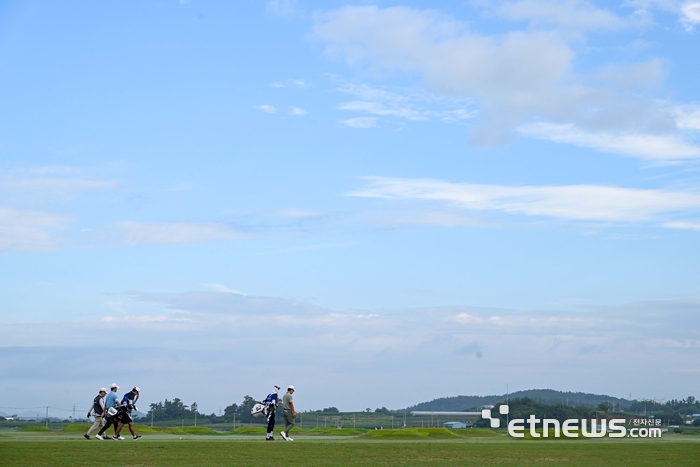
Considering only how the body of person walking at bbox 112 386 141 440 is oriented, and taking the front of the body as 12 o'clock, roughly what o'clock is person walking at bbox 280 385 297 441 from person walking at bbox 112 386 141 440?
person walking at bbox 280 385 297 441 is roughly at 12 o'clock from person walking at bbox 112 386 141 440.

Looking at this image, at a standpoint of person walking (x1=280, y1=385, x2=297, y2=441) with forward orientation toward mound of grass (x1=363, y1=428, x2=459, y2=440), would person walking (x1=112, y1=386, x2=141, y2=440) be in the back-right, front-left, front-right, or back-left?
back-left

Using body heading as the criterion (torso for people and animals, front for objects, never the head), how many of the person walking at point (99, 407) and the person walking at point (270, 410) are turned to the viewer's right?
2

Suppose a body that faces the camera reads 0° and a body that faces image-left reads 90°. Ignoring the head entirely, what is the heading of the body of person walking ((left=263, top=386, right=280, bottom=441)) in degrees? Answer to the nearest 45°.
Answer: approximately 270°

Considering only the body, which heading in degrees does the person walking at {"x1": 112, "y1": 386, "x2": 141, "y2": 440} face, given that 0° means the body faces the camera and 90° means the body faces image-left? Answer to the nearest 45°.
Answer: approximately 270°

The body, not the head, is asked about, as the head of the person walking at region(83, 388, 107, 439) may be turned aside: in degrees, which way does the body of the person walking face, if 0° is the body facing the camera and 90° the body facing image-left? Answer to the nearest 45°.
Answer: approximately 270°
